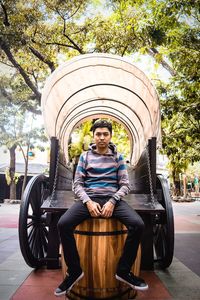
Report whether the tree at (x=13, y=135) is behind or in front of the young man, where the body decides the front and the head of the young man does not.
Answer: behind

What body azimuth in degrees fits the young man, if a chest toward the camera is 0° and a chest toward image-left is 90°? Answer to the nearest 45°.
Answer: approximately 0°
